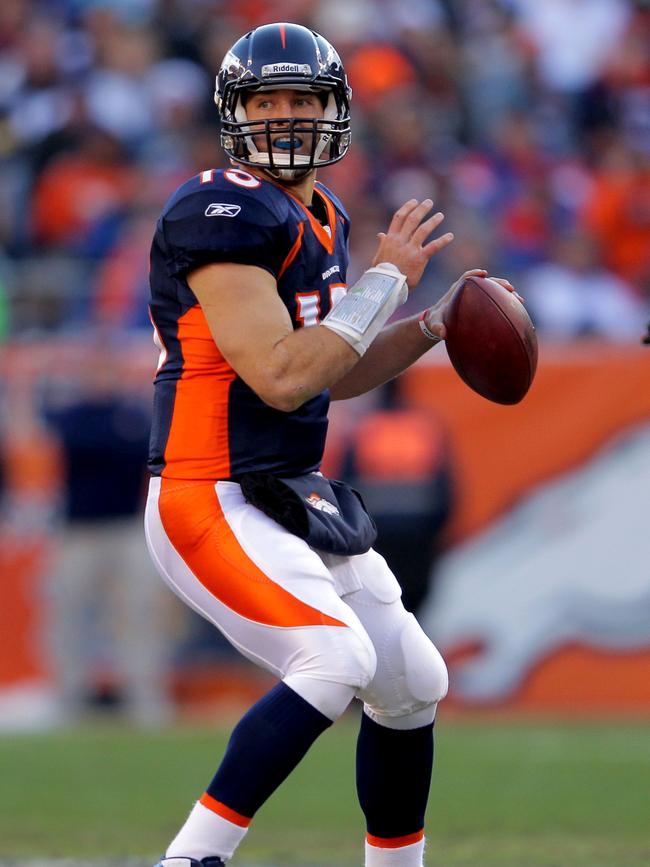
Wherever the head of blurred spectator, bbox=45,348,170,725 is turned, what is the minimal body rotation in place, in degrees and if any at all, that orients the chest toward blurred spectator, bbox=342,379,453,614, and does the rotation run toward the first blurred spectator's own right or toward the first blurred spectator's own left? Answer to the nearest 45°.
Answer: approximately 90° to the first blurred spectator's own left

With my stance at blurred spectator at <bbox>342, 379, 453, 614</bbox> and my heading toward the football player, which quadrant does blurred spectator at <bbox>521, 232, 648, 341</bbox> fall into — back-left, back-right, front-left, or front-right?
back-left

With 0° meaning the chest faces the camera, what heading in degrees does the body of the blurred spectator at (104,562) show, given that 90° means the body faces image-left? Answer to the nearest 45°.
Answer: approximately 0°

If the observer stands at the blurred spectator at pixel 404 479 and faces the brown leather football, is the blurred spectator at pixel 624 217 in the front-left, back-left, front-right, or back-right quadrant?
back-left

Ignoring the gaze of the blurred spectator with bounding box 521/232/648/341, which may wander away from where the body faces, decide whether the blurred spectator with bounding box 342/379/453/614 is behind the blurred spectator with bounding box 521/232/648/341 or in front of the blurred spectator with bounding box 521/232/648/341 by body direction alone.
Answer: in front

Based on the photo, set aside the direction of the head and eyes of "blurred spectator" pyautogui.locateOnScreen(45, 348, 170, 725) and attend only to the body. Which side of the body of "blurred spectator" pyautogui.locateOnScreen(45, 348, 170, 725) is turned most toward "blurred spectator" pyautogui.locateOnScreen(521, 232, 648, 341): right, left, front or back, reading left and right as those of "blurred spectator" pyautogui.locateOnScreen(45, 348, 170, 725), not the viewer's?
left

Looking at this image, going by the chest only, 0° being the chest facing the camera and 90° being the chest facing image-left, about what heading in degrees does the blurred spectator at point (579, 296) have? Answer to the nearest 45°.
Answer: approximately 0°

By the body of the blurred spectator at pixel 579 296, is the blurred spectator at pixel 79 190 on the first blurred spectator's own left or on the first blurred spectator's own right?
on the first blurred spectator's own right

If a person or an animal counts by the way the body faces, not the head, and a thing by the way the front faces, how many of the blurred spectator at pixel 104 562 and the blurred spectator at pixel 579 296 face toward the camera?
2

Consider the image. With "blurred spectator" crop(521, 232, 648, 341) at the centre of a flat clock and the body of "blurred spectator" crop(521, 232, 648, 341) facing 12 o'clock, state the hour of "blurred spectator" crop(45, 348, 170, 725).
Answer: "blurred spectator" crop(45, 348, 170, 725) is roughly at 2 o'clock from "blurred spectator" crop(521, 232, 648, 341).
